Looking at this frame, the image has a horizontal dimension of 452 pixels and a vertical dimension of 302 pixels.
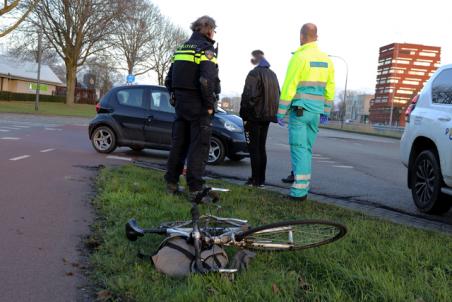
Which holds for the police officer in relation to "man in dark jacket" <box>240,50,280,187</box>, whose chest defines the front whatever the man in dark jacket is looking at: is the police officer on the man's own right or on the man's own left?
on the man's own left

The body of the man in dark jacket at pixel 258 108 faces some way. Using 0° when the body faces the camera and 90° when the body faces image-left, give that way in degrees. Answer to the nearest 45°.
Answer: approximately 135°

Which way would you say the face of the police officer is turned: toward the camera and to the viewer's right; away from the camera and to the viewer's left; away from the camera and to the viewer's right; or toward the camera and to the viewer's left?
away from the camera and to the viewer's right

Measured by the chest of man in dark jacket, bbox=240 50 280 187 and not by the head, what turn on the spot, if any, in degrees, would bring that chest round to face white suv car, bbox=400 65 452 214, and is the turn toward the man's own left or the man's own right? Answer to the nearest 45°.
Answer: approximately 135° to the man's own right

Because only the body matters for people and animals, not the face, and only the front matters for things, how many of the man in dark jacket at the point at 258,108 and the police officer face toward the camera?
0

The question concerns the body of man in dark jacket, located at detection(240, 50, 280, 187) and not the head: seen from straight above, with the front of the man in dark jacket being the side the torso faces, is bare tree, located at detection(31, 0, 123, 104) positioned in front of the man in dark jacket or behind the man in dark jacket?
in front

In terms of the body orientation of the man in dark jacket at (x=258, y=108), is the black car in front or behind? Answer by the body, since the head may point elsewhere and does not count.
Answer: in front

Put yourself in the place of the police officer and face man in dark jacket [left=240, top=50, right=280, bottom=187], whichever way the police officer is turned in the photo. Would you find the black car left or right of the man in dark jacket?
left

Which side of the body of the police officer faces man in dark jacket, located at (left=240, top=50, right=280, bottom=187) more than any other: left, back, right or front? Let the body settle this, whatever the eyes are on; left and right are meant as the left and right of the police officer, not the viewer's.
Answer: front

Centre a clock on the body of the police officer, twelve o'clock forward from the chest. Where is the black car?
The black car is roughly at 10 o'clock from the police officer.
